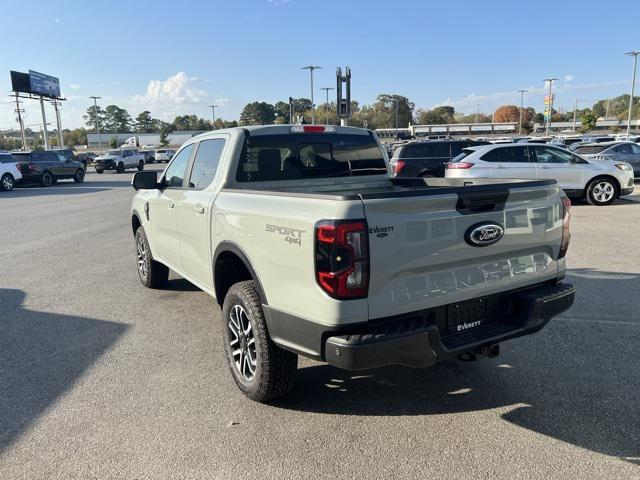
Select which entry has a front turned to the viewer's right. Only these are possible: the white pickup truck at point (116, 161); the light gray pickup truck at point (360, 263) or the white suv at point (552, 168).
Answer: the white suv

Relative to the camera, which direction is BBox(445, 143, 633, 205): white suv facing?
to the viewer's right

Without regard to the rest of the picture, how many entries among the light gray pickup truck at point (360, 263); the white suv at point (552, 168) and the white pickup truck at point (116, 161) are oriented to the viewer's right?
1

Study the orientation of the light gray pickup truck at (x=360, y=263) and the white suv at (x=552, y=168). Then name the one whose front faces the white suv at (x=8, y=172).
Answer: the light gray pickup truck

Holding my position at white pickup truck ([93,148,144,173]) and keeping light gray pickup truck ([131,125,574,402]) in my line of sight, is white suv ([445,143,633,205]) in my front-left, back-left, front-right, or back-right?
front-left

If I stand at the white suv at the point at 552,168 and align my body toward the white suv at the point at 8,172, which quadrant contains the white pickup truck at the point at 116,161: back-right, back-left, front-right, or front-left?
front-right

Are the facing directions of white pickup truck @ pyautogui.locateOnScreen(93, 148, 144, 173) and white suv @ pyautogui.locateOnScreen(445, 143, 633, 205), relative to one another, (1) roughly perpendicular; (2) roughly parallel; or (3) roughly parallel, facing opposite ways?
roughly perpendicular

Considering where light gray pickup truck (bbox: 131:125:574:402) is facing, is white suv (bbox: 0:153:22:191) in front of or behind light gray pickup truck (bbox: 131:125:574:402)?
in front

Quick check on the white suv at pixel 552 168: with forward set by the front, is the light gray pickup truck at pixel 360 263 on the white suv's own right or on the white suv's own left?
on the white suv's own right

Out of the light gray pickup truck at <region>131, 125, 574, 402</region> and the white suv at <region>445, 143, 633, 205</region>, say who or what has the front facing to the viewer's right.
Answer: the white suv

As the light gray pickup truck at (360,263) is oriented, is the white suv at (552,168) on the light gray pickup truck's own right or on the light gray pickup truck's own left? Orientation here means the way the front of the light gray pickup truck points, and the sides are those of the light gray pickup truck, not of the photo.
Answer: on the light gray pickup truck's own right

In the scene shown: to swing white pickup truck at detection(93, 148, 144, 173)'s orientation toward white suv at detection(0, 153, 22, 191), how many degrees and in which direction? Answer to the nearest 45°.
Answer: approximately 45° to its left

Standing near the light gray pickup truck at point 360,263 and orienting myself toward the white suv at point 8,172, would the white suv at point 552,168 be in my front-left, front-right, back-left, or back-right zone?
front-right

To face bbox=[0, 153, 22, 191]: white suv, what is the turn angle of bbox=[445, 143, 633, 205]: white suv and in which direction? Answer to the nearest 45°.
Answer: approximately 180°

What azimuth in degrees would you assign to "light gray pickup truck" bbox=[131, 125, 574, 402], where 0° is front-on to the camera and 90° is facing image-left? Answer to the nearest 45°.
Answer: approximately 135°
